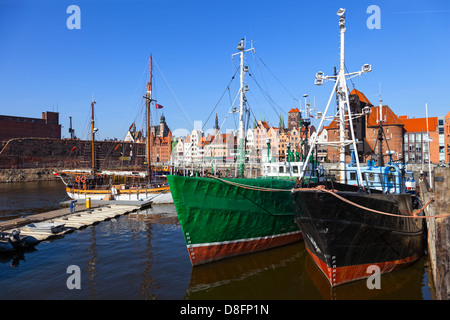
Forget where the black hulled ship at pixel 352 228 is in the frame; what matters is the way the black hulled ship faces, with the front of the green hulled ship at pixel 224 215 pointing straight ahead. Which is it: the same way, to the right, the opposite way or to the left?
the same way

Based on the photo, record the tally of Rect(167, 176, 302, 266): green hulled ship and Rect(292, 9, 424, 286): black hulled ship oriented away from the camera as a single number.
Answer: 0

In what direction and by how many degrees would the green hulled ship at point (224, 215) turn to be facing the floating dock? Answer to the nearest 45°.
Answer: approximately 90° to its right

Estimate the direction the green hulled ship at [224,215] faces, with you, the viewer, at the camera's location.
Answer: facing the viewer and to the left of the viewer
